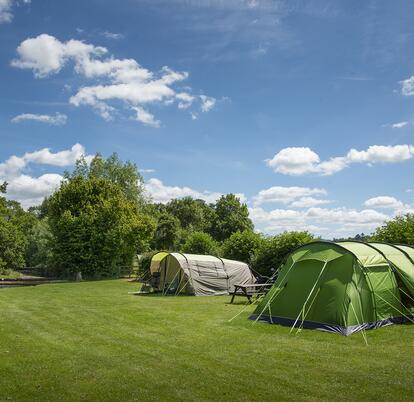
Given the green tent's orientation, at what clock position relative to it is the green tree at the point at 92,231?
The green tree is roughly at 3 o'clock from the green tent.

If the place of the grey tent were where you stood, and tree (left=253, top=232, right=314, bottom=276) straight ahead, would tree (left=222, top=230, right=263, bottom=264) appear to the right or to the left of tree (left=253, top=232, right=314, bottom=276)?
left

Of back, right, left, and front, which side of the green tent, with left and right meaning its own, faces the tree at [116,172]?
right

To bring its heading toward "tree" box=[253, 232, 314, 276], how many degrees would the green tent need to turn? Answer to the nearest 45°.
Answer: approximately 135° to its right

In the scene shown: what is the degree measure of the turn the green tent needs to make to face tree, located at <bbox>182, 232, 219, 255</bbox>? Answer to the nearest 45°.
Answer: approximately 90° to its right

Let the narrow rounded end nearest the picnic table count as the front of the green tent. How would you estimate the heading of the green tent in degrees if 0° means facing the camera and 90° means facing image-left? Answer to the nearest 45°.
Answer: approximately 45°

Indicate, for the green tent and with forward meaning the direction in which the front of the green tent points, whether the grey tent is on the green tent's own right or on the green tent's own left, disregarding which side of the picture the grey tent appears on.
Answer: on the green tent's own right

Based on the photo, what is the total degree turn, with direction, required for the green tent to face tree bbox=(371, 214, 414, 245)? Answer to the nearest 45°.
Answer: approximately 135° to its right

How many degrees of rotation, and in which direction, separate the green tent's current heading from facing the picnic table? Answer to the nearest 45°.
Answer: approximately 90° to its right
